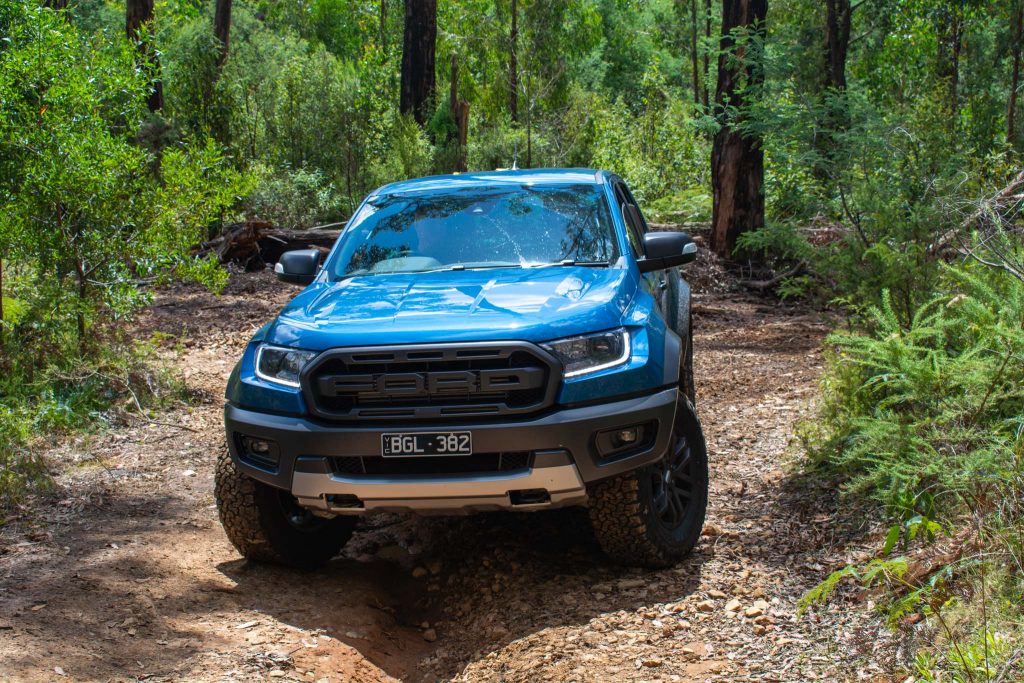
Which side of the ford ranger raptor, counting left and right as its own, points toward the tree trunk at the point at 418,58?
back

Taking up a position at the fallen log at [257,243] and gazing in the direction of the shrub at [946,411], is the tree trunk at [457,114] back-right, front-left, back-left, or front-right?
back-left

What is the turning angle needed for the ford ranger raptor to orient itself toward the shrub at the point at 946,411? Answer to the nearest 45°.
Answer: approximately 90° to its left

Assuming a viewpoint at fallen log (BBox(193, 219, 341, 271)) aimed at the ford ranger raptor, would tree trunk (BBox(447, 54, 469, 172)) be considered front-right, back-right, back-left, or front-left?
back-left

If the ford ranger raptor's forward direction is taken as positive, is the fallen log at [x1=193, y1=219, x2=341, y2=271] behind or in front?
behind

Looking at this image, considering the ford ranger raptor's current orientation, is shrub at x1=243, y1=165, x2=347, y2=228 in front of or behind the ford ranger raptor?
behind

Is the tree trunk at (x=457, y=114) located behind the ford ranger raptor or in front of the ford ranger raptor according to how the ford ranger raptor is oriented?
behind

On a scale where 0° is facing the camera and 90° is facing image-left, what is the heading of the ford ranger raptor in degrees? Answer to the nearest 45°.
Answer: approximately 0°

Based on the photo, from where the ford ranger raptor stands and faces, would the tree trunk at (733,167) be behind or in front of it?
behind
